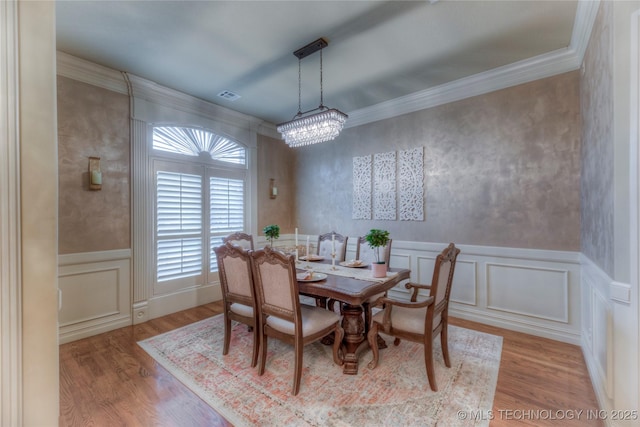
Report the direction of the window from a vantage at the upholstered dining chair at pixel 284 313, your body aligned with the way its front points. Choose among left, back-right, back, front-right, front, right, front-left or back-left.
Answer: left

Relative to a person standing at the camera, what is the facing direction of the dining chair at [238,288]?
facing away from the viewer and to the right of the viewer

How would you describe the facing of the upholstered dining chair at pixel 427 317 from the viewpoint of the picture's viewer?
facing away from the viewer and to the left of the viewer

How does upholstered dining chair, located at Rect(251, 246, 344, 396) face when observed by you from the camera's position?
facing away from the viewer and to the right of the viewer

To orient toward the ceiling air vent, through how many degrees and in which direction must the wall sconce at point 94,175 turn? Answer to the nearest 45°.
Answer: approximately 45° to its left

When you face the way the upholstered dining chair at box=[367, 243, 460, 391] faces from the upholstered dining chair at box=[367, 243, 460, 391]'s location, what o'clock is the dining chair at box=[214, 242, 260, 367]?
The dining chair is roughly at 10 o'clock from the upholstered dining chair.
